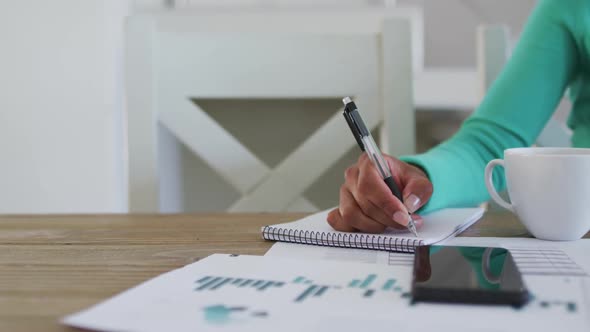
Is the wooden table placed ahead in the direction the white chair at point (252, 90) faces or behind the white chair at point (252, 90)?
ahead

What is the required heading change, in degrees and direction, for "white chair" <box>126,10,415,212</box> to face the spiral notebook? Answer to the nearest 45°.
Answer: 0° — it already faces it

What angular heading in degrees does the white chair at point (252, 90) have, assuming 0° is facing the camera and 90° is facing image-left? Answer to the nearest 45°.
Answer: approximately 0°

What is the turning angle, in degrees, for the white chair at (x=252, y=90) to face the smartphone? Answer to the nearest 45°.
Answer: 0° — it already faces it

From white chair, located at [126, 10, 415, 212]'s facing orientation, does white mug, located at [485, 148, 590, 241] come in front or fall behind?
in front
